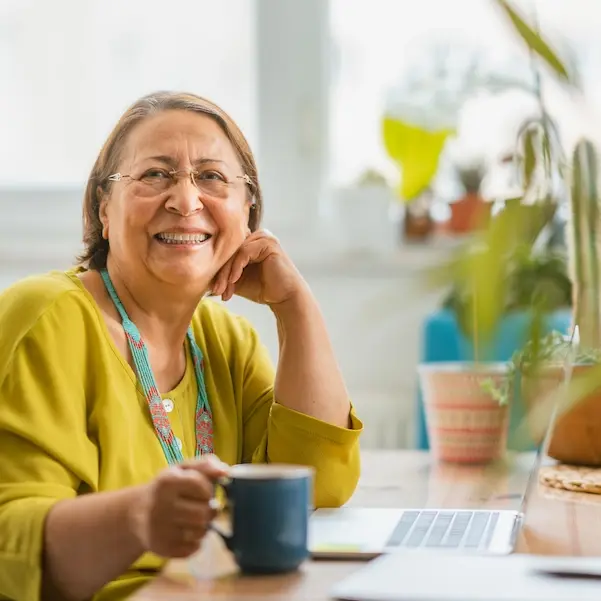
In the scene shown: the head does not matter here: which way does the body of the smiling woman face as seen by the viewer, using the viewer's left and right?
facing the viewer and to the right of the viewer

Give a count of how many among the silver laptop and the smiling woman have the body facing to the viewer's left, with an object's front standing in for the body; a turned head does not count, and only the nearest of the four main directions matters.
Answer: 1

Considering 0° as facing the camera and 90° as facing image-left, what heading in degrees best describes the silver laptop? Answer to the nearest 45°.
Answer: approximately 90°

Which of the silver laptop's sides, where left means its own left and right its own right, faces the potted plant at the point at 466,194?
right
